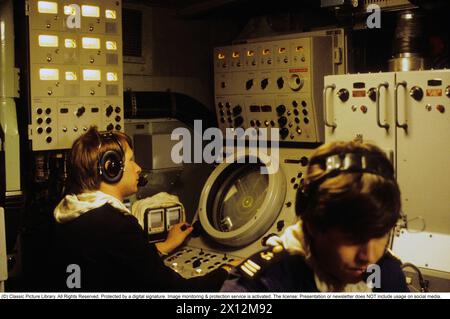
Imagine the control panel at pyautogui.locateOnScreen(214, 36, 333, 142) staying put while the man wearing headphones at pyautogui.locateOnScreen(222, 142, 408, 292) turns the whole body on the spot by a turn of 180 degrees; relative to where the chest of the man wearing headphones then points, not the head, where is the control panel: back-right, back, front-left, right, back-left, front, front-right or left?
front-right

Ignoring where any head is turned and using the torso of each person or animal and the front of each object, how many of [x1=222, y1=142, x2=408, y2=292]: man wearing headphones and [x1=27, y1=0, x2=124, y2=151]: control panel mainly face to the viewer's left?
0

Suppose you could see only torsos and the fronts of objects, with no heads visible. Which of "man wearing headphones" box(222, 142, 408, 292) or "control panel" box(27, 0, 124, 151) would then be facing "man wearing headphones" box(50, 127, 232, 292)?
the control panel

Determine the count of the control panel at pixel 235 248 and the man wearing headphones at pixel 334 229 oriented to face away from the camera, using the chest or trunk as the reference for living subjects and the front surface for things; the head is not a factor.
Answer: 0

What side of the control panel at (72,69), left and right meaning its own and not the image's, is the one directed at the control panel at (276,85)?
left

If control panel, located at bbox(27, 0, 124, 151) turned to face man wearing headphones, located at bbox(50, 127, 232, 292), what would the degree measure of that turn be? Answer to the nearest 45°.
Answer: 0° — it already faces them

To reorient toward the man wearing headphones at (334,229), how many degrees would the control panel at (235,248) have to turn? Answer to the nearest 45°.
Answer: approximately 45° to its left

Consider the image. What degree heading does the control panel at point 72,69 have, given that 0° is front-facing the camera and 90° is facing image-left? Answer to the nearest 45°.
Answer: approximately 0°
